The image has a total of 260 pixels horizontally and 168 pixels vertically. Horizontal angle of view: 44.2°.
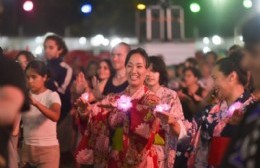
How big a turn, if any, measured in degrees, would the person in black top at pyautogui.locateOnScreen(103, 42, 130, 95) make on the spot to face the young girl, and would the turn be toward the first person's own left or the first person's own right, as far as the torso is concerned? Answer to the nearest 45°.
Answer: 0° — they already face them

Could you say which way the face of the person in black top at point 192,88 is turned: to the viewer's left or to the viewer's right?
to the viewer's left

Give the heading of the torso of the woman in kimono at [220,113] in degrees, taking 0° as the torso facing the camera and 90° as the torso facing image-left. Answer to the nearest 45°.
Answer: approximately 45°

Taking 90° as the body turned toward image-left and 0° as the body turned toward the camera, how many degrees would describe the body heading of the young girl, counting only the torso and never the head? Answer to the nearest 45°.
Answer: approximately 45°
